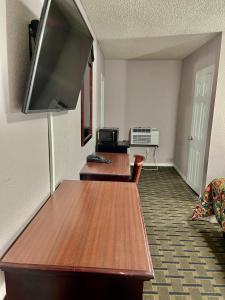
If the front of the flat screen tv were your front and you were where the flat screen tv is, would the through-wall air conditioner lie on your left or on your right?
on your left

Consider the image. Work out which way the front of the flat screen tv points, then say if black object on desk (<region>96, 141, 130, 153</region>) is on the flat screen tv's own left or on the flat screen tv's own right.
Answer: on the flat screen tv's own left

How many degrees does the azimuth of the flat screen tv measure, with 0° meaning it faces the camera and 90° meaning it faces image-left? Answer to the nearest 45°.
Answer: approximately 315°

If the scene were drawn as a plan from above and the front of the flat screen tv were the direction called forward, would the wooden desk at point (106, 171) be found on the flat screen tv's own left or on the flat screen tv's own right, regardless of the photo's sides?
on the flat screen tv's own left

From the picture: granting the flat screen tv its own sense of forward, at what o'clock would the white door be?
The white door is roughly at 9 o'clock from the flat screen tv.

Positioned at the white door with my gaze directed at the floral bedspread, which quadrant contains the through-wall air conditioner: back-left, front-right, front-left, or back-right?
back-right
